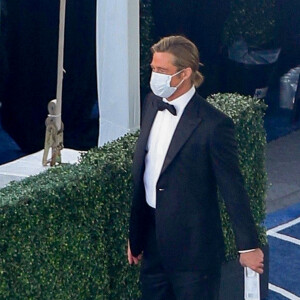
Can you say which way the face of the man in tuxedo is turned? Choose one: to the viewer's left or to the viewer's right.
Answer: to the viewer's left

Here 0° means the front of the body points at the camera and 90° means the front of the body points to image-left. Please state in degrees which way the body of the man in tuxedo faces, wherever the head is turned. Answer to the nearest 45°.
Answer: approximately 45°
